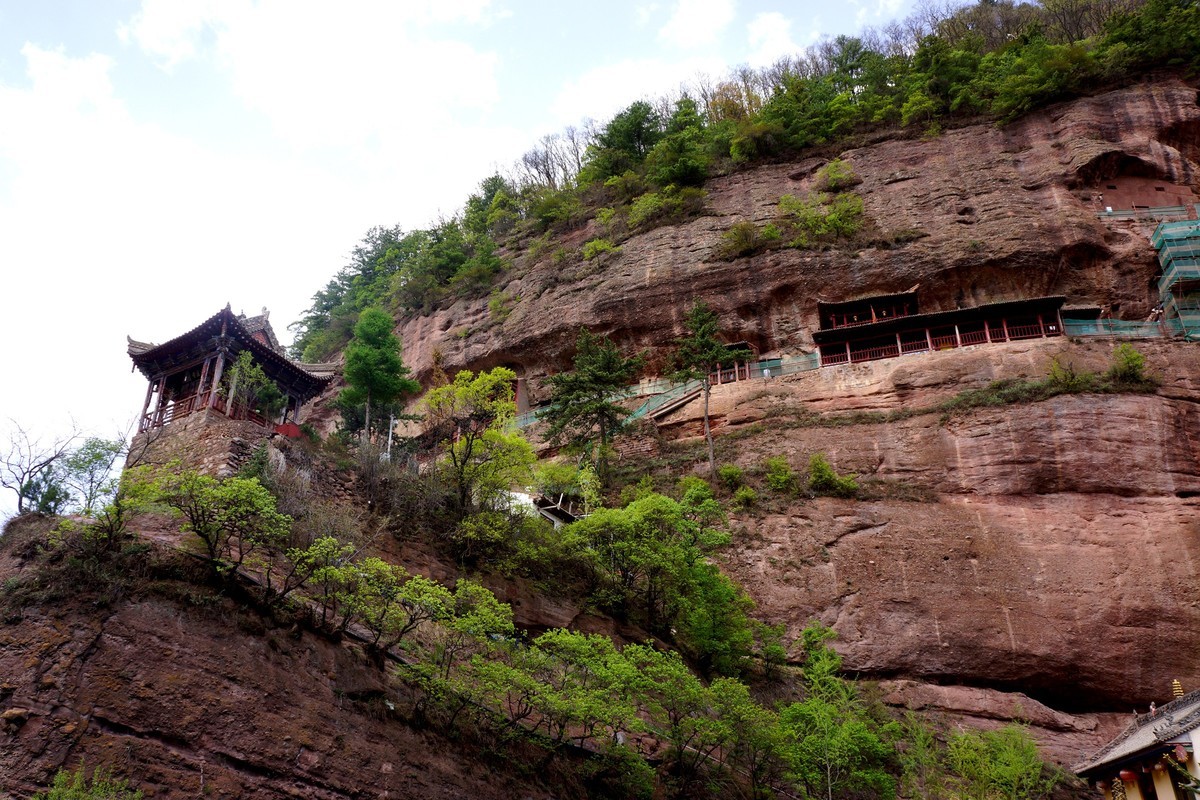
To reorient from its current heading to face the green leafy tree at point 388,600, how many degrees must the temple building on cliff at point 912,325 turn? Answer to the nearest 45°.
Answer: approximately 45° to its right

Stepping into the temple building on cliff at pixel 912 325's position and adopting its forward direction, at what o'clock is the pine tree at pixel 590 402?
The pine tree is roughly at 2 o'clock from the temple building on cliff.

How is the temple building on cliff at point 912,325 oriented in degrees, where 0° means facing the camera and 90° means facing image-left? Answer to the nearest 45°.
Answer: approximately 0°

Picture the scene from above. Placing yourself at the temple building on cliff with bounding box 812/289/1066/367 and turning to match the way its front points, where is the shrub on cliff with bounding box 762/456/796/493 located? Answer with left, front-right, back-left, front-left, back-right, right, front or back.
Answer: front-right

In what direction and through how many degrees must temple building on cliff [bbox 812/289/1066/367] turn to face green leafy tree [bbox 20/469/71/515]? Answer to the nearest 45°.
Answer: approximately 45° to its right

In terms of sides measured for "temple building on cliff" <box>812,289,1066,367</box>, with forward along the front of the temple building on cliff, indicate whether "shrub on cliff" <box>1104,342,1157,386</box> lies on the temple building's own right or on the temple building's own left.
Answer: on the temple building's own left
